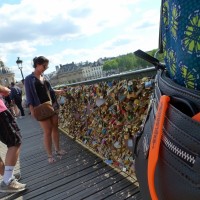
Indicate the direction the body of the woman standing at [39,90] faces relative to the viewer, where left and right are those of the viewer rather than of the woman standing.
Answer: facing the viewer and to the right of the viewer
